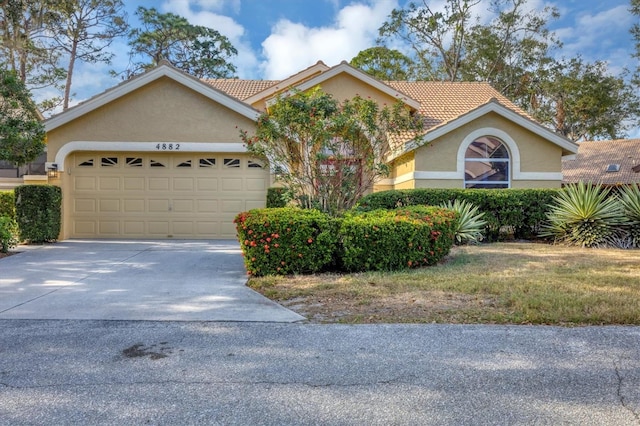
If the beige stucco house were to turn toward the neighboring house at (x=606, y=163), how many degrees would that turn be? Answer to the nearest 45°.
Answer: approximately 135° to its left

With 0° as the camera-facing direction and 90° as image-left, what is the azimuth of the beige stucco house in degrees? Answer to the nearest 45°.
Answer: approximately 0°

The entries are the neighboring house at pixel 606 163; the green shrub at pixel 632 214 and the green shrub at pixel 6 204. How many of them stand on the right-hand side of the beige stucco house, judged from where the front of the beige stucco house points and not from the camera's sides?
1

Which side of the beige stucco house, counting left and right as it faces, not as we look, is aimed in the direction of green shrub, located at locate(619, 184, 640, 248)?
left

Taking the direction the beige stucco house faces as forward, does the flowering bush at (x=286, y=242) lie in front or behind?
in front

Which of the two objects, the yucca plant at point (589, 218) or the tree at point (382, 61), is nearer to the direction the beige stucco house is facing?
the yucca plant

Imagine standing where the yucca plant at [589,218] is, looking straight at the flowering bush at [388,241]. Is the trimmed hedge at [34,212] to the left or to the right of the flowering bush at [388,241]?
right

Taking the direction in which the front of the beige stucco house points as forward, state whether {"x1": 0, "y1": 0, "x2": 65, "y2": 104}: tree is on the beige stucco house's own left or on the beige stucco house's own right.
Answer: on the beige stucco house's own right

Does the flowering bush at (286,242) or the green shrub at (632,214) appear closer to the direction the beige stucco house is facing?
the flowering bush

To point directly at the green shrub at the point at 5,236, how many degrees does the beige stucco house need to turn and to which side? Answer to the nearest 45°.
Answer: approximately 45° to its right

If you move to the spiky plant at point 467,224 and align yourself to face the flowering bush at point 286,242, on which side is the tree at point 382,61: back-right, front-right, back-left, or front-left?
back-right

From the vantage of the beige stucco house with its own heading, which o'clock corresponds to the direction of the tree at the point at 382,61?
The tree is roughly at 7 o'clock from the beige stucco house.
